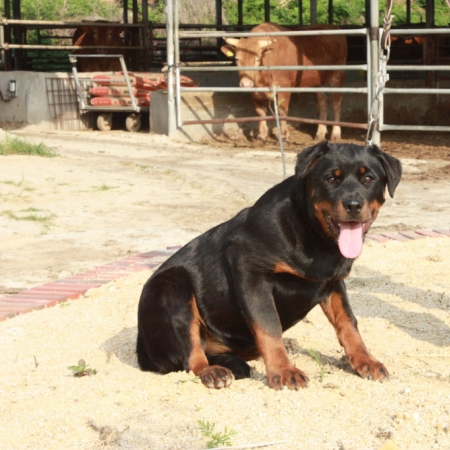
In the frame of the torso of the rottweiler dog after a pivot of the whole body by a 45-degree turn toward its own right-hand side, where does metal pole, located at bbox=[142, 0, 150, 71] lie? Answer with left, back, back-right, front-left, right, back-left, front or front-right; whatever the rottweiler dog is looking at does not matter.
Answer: back

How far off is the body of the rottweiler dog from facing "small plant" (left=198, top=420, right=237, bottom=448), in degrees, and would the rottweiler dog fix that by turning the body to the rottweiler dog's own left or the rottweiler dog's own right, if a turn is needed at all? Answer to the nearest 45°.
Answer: approximately 45° to the rottweiler dog's own right

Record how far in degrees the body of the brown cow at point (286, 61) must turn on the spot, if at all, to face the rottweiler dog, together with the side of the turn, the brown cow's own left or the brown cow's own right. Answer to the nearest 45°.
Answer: approximately 45° to the brown cow's own left

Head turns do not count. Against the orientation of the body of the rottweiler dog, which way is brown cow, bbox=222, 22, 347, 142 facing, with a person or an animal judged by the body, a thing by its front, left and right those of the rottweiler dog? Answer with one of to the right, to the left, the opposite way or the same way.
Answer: to the right

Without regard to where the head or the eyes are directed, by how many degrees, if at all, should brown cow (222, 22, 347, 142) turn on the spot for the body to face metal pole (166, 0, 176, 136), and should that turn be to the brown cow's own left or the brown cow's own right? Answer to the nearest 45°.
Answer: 0° — it already faces it

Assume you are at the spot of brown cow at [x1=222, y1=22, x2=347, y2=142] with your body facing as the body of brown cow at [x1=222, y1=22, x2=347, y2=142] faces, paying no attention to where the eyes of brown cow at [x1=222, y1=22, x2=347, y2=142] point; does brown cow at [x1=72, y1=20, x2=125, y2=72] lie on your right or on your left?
on your right

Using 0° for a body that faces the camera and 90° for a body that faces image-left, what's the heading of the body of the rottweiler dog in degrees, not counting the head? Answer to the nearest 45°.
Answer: approximately 315°

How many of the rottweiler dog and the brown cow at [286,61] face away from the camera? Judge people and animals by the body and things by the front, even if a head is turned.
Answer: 0

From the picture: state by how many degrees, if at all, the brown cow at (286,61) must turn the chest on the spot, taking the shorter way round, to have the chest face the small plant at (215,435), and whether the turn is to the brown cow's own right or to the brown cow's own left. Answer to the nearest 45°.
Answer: approximately 45° to the brown cow's own left

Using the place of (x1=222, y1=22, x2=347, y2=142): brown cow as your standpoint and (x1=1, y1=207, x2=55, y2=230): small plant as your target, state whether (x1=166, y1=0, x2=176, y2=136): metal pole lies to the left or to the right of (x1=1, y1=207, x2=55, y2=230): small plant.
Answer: right

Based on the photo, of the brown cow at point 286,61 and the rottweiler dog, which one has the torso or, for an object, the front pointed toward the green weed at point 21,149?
the brown cow

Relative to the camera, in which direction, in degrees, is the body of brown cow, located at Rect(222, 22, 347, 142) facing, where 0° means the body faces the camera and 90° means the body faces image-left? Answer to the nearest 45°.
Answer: approximately 45°

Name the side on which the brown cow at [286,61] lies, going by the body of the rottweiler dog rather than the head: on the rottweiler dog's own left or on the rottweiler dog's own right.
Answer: on the rottweiler dog's own left

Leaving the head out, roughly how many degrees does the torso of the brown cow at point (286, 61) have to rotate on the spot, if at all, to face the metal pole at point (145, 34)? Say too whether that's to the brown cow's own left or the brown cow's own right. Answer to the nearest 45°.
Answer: approximately 90° to the brown cow's own right

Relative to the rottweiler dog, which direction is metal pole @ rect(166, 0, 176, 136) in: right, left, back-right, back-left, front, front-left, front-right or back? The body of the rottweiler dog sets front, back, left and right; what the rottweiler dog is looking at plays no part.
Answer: back-left
